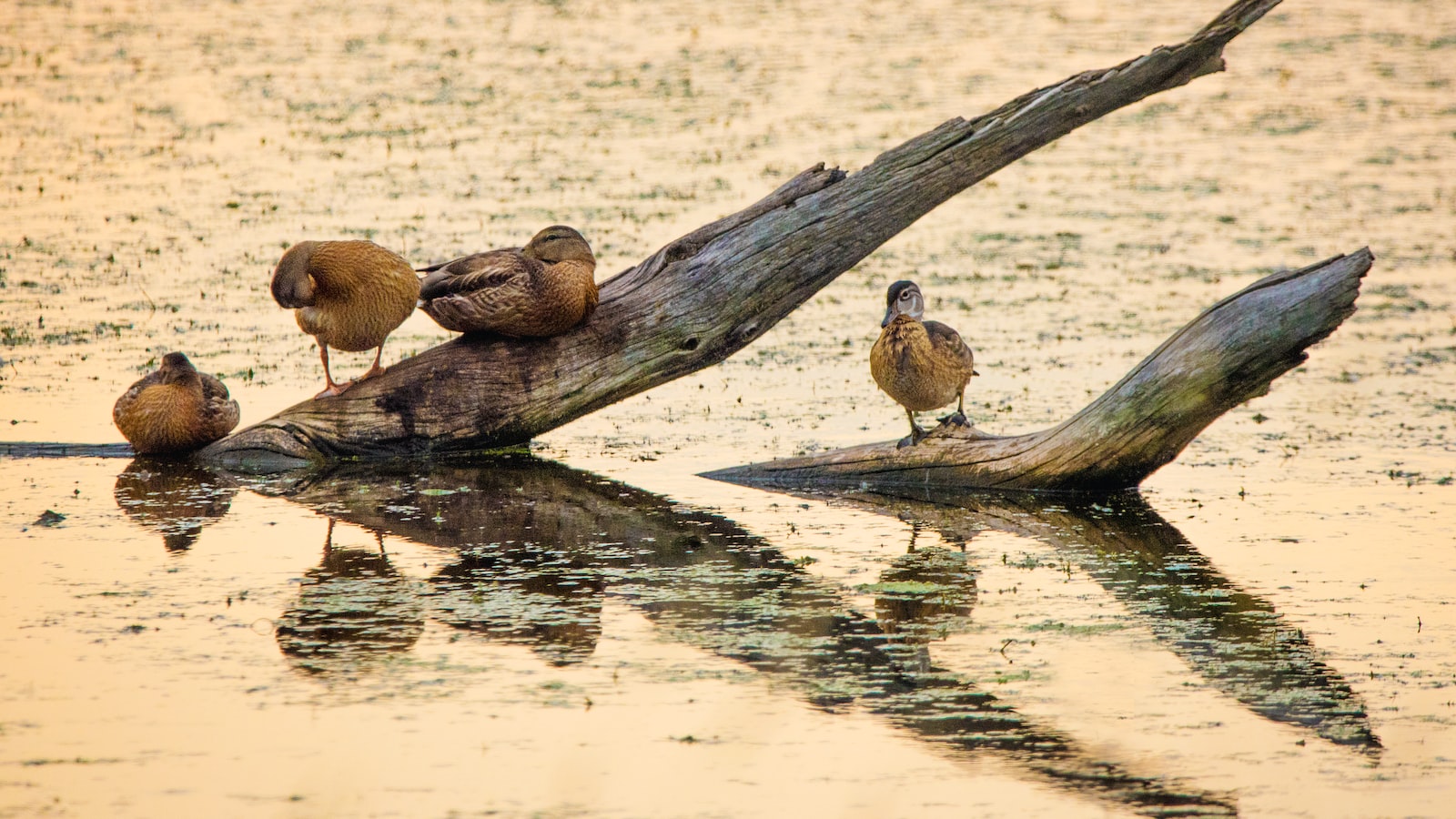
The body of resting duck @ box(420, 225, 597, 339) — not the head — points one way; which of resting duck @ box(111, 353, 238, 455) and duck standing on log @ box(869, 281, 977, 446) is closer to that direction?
the duck standing on log

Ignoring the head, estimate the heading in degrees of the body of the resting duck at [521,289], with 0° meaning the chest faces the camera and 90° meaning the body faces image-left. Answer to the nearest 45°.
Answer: approximately 270°

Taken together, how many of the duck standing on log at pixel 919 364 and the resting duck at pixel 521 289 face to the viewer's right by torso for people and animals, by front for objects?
1

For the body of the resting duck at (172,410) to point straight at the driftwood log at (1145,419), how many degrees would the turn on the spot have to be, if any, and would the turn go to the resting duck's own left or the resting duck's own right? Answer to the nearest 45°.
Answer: approximately 45° to the resting duck's own left

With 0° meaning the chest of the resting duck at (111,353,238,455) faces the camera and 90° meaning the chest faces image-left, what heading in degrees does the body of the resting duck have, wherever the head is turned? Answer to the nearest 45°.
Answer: approximately 0°

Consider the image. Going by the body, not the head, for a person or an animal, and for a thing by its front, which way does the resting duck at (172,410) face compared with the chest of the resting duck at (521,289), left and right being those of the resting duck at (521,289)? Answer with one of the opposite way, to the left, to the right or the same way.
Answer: to the right

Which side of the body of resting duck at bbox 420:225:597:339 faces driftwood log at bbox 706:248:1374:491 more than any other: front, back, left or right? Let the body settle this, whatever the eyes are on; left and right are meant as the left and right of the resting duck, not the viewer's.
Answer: front

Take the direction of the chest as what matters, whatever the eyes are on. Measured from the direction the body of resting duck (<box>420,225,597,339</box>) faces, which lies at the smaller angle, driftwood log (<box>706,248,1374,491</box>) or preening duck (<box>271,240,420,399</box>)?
the driftwood log

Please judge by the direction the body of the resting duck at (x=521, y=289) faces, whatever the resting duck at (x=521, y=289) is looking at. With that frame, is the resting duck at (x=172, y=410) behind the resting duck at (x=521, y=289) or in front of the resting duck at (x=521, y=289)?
behind

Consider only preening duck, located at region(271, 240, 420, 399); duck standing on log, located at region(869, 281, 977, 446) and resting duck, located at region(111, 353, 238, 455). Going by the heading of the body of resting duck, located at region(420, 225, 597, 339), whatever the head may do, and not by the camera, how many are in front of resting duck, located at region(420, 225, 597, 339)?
1

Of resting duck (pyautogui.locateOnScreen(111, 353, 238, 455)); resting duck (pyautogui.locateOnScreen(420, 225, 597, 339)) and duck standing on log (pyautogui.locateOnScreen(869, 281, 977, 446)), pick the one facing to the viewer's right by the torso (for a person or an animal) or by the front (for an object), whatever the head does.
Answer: resting duck (pyautogui.locateOnScreen(420, 225, 597, 339))
